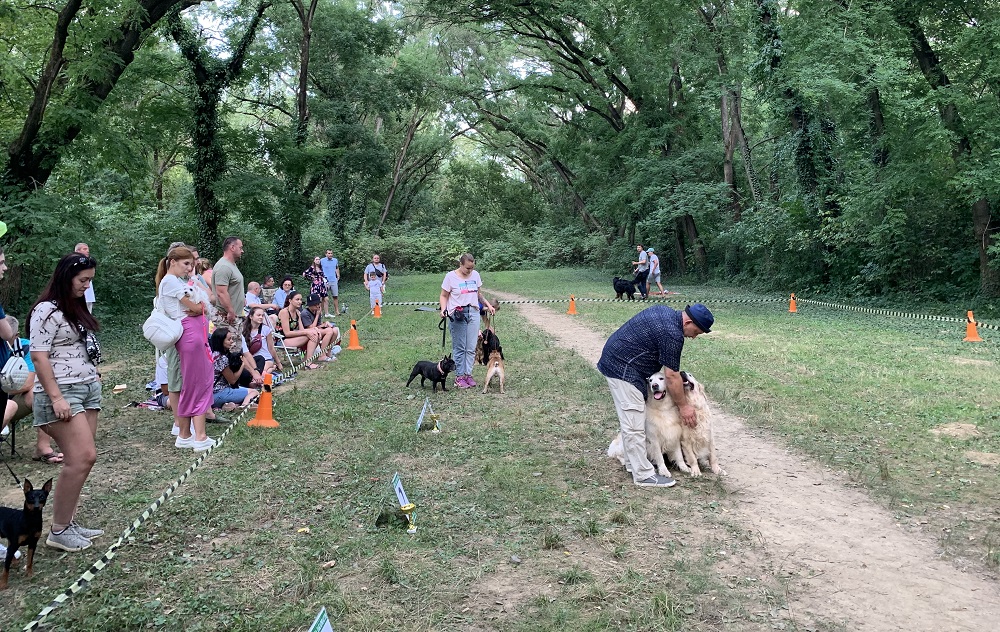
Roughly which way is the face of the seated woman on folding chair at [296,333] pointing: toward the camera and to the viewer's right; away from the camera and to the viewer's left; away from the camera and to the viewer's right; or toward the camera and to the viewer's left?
toward the camera and to the viewer's right

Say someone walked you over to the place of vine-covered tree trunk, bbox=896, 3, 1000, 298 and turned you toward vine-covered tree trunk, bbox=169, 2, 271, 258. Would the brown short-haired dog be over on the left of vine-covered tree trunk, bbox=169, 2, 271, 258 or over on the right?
left

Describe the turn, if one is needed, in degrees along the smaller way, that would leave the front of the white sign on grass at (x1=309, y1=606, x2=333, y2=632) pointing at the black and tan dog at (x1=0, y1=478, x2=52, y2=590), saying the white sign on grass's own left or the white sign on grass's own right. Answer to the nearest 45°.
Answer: approximately 135° to the white sign on grass's own right

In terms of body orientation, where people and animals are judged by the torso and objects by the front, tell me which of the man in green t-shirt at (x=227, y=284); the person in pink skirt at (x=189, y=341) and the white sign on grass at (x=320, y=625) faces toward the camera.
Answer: the white sign on grass

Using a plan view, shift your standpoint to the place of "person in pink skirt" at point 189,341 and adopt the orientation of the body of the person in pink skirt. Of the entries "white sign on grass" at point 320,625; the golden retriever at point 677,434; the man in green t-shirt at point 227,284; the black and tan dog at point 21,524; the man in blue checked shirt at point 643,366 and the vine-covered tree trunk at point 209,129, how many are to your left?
2

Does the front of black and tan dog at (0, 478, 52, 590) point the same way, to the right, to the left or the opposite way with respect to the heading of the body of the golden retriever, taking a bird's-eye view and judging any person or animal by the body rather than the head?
to the left

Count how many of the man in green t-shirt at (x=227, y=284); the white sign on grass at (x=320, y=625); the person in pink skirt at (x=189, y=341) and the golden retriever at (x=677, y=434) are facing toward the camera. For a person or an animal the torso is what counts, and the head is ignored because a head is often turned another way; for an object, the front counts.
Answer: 2

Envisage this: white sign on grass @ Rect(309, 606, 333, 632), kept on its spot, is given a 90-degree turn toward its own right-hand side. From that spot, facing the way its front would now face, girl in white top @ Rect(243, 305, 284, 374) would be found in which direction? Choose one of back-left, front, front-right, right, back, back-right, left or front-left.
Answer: right

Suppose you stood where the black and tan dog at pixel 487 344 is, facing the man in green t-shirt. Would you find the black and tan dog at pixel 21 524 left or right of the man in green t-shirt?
left

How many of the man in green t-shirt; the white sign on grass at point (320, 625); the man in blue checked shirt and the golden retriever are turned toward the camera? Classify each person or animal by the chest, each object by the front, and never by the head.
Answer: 2

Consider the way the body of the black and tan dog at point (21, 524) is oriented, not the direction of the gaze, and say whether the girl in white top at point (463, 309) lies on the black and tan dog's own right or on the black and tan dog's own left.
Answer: on the black and tan dog's own left

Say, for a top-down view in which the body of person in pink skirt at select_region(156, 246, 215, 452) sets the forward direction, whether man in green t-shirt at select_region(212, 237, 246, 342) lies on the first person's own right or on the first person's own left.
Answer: on the first person's own left

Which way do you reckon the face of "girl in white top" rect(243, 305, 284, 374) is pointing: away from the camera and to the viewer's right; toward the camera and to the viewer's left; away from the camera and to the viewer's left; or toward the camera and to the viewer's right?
toward the camera and to the viewer's right

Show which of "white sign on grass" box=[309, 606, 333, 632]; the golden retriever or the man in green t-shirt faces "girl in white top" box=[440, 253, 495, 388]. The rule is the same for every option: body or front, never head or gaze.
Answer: the man in green t-shirt

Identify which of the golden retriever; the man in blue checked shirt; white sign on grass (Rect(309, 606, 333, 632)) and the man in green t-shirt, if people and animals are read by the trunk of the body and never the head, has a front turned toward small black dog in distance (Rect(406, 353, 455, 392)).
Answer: the man in green t-shirt

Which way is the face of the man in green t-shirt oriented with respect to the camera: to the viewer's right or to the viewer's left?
to the viewer's right

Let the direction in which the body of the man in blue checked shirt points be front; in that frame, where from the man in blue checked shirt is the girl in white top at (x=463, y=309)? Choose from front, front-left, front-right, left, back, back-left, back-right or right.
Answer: back-left

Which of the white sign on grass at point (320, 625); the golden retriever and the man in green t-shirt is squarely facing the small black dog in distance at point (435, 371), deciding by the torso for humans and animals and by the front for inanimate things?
the man in green t-shirt
